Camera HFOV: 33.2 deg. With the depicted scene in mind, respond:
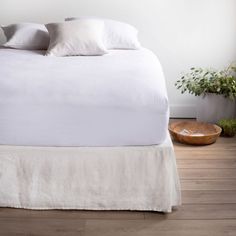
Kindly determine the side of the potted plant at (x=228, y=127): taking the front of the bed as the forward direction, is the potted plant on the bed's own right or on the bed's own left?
on the bed's own left

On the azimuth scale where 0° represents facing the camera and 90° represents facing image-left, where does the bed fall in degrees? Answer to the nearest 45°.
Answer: approximately 0°

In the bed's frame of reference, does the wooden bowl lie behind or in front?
behind

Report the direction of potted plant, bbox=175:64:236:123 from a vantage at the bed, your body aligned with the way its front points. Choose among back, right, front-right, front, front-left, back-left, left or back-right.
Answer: back-left
